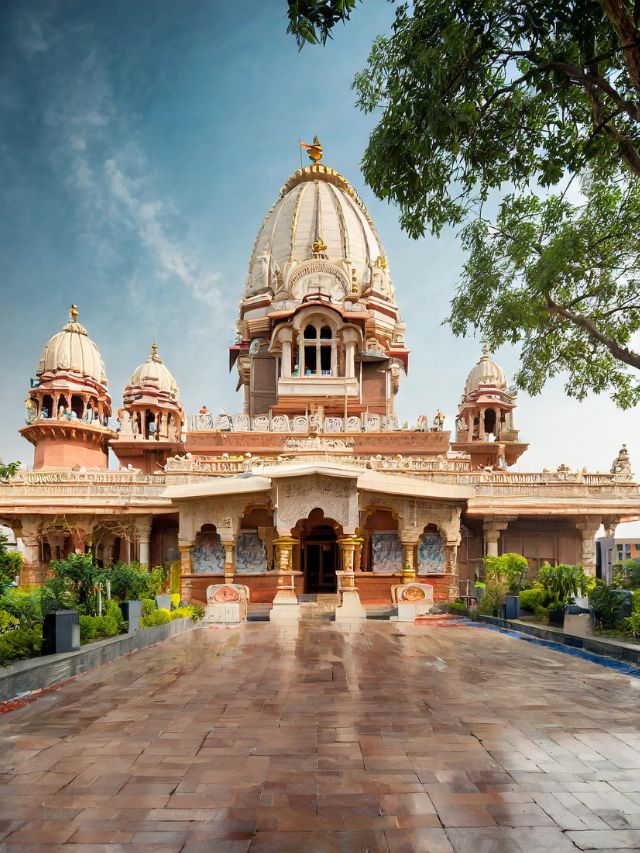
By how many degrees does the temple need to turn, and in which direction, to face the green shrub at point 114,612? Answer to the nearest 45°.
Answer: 0° — it already faces it

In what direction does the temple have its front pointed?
toward the camera

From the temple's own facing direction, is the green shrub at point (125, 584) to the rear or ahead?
ahead

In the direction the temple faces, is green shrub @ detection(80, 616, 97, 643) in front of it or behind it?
in front

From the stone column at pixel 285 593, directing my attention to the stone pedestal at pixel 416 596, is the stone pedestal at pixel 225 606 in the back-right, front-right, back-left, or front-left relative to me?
back-right

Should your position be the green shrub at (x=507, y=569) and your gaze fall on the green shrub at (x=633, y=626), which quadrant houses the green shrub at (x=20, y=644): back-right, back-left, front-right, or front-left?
front-right

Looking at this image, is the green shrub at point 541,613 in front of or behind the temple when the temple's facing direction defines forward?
in front
